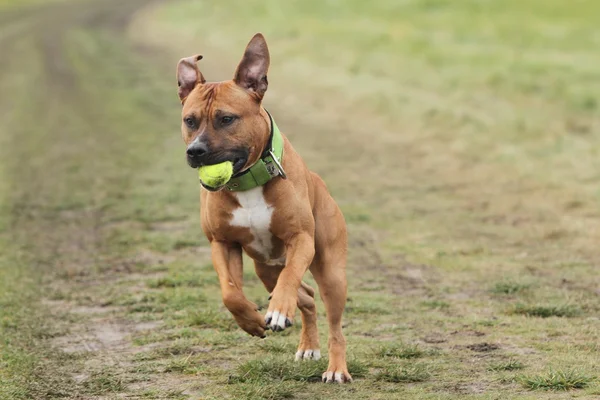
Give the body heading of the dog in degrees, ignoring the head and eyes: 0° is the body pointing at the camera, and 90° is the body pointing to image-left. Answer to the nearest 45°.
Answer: approximately 45°
